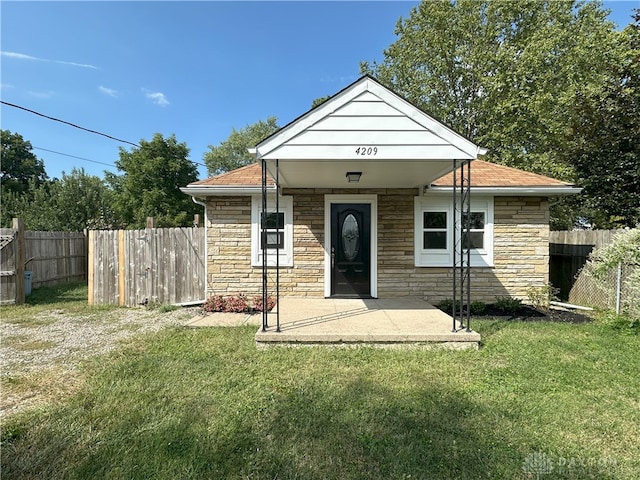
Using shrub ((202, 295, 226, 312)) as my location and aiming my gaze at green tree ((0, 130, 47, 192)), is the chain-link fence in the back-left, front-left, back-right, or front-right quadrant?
back-right

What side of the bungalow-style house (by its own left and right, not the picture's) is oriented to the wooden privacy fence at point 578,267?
left

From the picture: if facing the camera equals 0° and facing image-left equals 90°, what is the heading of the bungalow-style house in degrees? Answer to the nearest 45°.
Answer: approximately 0°

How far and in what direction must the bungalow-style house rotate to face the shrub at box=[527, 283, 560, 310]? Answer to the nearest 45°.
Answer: approximately 90° to its left

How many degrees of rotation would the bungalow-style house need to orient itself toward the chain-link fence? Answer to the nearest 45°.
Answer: approximately 90° to its left

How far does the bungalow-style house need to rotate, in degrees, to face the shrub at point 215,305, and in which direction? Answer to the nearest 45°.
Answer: approximately 90° to its right

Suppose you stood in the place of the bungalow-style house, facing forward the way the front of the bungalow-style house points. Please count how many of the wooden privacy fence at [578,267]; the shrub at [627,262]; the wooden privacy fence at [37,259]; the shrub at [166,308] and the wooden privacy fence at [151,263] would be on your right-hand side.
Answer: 3

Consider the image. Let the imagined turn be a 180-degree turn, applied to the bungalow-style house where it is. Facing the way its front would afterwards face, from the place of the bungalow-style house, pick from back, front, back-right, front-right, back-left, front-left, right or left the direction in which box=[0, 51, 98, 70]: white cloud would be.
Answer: left

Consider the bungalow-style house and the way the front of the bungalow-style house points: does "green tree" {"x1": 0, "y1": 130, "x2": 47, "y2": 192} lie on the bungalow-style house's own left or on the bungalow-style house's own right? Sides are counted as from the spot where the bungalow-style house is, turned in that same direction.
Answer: on the bungalow-style house's own right

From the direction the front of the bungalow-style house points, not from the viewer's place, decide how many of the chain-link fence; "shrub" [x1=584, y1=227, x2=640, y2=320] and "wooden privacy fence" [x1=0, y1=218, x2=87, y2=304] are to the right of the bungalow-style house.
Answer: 1

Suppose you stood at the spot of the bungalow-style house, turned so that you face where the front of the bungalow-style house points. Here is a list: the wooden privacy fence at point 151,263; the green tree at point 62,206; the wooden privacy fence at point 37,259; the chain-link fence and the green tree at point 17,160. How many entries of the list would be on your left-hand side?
1

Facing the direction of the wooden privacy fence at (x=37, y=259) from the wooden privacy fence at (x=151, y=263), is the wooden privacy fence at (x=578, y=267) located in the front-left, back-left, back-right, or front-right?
back-right

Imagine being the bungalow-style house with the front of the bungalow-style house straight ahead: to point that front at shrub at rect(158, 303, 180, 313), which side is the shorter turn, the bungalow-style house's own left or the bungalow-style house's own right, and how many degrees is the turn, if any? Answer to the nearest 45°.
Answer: approximately 90° to the bungalow-style house's own right

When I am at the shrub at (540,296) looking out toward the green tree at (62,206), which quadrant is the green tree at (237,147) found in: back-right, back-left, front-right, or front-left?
front-right

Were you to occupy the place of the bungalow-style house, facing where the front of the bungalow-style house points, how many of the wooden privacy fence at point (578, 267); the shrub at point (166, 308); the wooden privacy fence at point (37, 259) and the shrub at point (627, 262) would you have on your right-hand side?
2
